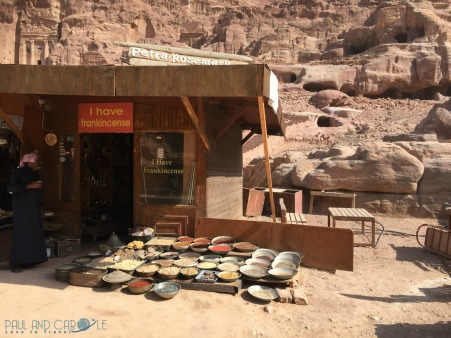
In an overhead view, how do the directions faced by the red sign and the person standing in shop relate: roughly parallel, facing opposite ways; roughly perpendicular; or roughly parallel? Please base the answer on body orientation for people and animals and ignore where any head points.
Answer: roughly perpendicular

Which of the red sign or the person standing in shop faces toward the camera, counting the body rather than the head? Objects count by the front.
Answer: the red sign

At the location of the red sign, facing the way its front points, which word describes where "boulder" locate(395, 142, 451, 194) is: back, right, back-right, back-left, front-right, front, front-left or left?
left

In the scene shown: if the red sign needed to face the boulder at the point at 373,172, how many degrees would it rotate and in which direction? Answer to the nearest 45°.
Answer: approximately 90° to its left

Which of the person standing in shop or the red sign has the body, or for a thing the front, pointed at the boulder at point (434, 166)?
the person standing in shop

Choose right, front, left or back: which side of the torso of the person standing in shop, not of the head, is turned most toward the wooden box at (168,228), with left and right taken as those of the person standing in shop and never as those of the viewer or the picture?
front

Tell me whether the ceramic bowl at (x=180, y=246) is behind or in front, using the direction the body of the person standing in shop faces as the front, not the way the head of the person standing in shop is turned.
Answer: in front

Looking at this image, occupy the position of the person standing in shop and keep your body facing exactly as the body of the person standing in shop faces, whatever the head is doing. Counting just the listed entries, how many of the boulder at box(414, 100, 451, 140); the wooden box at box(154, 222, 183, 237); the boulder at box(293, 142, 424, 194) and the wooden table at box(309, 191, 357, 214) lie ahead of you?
4

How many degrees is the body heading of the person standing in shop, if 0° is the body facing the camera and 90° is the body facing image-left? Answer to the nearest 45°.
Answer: approximately 270°

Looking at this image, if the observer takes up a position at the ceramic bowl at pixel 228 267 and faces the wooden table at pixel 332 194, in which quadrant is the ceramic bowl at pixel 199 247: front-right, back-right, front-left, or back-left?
front-left

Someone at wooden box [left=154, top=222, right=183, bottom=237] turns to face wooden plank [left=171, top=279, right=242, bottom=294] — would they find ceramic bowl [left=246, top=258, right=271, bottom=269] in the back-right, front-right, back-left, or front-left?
front-left

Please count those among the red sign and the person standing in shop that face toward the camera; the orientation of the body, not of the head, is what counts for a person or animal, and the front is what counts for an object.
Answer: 1

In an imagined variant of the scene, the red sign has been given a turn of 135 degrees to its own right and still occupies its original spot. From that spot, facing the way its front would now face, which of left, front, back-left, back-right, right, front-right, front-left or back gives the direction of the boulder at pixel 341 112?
right

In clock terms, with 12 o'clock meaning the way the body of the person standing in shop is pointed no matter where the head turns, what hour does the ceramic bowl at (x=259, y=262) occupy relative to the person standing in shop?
The ceramic bowl is roughly at 1 o'clock from the person standing in shop.

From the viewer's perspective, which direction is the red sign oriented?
toward the camera

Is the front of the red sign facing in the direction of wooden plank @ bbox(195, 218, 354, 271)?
no

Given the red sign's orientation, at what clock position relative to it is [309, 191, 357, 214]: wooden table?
The wooden table is roughly at 8 o'clock from the red sign.

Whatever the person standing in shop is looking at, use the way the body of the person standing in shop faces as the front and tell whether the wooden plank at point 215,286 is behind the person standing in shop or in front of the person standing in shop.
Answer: in front
